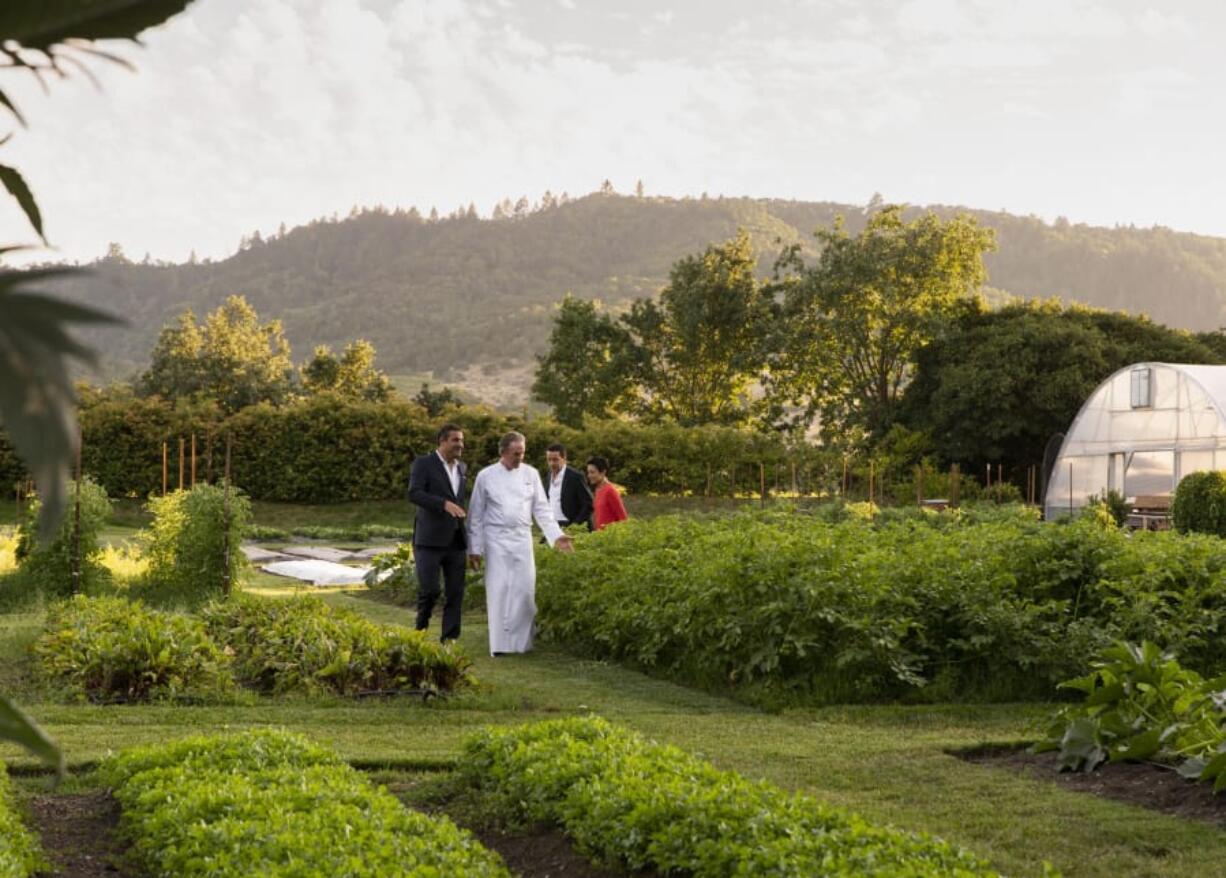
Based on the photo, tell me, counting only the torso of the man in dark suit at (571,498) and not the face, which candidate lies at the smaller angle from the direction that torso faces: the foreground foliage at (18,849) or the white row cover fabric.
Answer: the foreground foliage

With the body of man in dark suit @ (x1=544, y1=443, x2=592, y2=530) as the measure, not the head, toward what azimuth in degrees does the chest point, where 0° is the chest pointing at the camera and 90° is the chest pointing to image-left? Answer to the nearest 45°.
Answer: approximately 45°

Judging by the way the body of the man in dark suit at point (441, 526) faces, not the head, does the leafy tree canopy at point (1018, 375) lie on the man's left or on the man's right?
on the man's left

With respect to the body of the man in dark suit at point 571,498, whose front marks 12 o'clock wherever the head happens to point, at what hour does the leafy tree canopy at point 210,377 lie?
The leafy tree canopy is roughly at 4 o'clock from the man in dark suit.

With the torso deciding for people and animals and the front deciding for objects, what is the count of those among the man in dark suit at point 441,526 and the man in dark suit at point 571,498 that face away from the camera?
0

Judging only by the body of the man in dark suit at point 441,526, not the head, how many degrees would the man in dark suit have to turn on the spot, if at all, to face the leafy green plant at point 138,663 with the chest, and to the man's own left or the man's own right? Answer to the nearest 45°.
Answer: approximately 90° to the man's own right

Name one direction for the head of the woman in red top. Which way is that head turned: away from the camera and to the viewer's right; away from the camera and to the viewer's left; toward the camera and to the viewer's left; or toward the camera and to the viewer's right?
toward the camera and to the viewer's left

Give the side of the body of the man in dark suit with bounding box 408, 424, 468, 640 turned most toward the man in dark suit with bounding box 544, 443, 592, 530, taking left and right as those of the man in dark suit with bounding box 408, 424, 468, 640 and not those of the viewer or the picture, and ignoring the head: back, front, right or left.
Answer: left

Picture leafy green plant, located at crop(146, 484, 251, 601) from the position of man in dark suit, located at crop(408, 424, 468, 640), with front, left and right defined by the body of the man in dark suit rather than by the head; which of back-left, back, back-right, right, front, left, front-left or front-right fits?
back

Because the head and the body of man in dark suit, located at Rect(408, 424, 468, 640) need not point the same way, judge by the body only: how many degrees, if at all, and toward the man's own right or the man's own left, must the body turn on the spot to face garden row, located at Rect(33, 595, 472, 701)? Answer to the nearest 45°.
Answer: approximately 90° to the man's own right

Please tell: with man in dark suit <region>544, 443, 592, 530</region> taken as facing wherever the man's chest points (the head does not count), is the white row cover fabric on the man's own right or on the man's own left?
on the man's own right
